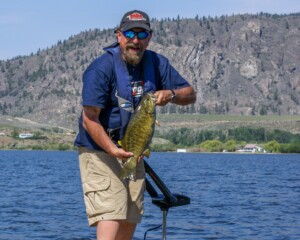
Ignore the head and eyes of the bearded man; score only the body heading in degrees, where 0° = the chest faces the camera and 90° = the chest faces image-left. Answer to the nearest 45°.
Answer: approximately 315°
